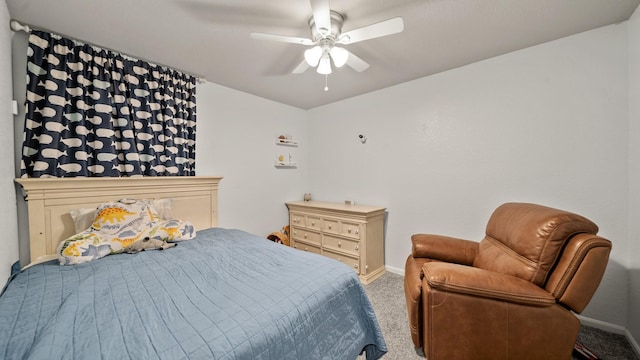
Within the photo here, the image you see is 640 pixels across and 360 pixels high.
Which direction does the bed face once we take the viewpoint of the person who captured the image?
facing the viewer and to the right of the viewer

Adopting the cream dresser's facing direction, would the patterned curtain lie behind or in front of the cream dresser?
in front

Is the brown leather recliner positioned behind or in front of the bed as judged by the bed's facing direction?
in front

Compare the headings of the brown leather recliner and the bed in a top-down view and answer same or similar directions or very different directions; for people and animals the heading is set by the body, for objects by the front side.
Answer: very different directions

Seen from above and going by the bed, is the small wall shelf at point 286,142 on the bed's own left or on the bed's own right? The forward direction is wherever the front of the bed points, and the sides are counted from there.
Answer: on the bed's own left

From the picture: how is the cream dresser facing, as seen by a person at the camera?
facing the viewer and to the left of the viewer

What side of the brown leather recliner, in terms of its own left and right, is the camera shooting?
left

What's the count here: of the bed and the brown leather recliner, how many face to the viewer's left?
1

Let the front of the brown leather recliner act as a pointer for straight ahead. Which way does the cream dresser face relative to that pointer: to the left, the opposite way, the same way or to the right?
to the left
